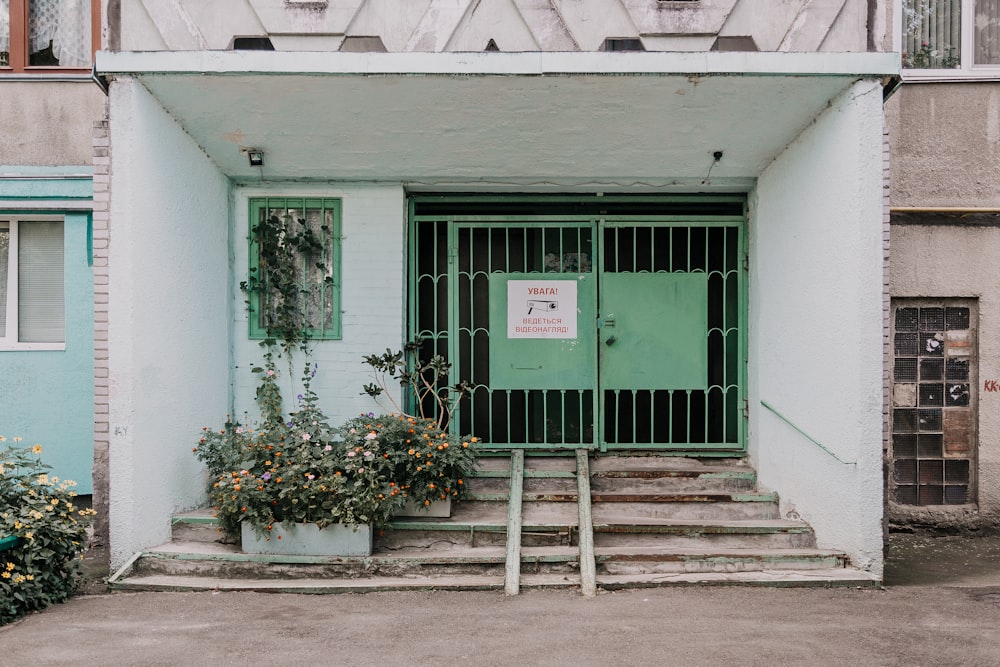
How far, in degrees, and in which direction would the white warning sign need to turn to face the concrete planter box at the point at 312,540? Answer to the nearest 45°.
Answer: approximately 45° to its right

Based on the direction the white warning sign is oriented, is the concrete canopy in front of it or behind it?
in front

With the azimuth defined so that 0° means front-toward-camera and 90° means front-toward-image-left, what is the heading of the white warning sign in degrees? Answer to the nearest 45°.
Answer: approximately 0°

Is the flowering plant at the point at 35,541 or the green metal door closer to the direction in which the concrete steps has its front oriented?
the flowering plant

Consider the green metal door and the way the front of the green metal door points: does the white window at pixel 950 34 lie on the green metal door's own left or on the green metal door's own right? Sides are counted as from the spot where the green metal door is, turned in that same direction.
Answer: on the green metal door's own left

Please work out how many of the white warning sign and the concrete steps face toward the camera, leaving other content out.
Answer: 2
